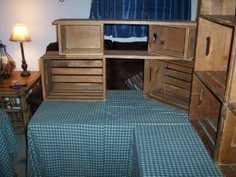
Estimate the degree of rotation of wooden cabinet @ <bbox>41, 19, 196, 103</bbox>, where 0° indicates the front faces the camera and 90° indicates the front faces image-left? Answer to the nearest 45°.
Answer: approximately 0°

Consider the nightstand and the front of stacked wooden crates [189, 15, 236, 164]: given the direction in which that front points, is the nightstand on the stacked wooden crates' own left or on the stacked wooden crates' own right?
on the stacked wooden crates' own right

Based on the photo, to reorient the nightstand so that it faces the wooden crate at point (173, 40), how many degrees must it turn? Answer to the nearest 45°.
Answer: approximately 45° to its left

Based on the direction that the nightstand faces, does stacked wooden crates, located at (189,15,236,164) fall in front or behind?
in front

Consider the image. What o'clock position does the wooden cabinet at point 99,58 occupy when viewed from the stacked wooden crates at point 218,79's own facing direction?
the wooden cabinet at point 99,58 is roughly at 2 o'clock from the stacked wooden crates at point 218,79.

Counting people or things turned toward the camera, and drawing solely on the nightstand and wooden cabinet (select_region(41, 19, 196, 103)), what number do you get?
2

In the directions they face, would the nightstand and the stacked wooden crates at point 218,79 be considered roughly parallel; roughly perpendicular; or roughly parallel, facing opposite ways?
roughly perpendicular
